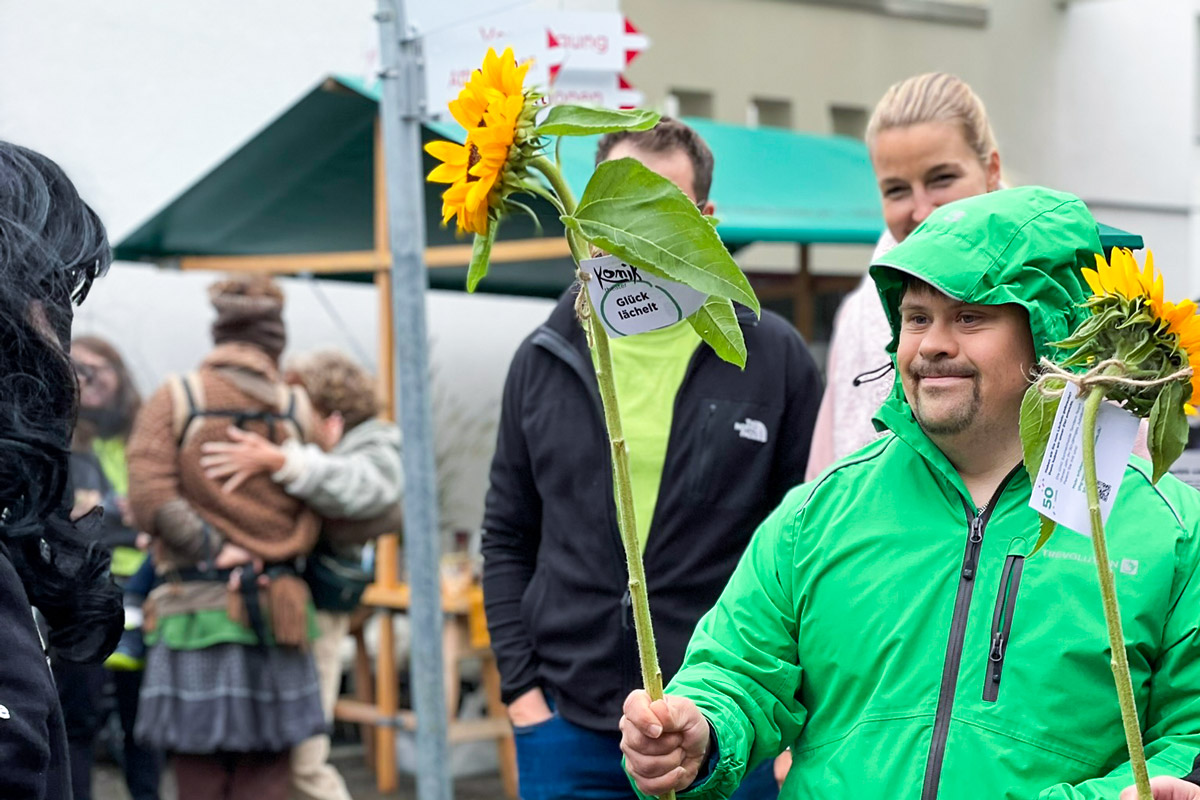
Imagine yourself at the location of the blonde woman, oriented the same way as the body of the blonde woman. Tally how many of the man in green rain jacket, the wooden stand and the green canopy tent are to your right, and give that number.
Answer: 2

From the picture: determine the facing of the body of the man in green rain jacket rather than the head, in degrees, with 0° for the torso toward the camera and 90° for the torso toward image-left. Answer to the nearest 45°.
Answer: approximately 45°

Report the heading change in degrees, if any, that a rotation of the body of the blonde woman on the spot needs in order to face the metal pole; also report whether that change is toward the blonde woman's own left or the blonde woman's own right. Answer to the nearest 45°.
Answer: approximately 45° to the blonde woman's own right

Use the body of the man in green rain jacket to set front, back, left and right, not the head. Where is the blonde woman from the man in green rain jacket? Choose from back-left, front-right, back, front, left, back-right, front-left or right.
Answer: back-right

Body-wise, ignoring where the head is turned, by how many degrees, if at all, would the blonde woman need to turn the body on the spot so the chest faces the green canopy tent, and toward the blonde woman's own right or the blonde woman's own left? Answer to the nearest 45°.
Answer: approximately 90° to the blonde woman's own right

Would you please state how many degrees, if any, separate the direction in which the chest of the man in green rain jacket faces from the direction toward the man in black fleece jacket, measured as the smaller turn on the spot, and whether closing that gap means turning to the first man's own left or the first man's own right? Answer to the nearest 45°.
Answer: approximately 90° to the first man's own right

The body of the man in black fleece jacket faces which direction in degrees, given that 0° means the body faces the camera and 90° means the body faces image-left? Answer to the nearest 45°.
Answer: approximately 0°

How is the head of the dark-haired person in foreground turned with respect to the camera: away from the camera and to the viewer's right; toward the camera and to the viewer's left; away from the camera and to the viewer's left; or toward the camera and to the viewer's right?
away from the camera and to the viewer's right

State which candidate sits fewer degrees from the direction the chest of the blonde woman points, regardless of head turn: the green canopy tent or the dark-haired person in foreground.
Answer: the dark-haired person in foreground

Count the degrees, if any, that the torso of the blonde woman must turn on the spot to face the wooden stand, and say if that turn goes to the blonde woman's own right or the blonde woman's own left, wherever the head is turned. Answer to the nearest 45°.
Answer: approximately 90° to the blonde woman's own right

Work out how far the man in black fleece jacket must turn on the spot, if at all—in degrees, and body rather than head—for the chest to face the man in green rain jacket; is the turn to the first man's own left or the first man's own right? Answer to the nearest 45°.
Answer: approximately 45° to the first man's own left

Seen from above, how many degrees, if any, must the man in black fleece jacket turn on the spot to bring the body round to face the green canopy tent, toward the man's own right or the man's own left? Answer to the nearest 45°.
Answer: approximately 180°

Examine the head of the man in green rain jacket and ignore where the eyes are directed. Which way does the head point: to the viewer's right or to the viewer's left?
to the viewer's left

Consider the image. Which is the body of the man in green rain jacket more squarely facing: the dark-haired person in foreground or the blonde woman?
the dark-haired person in foreground
